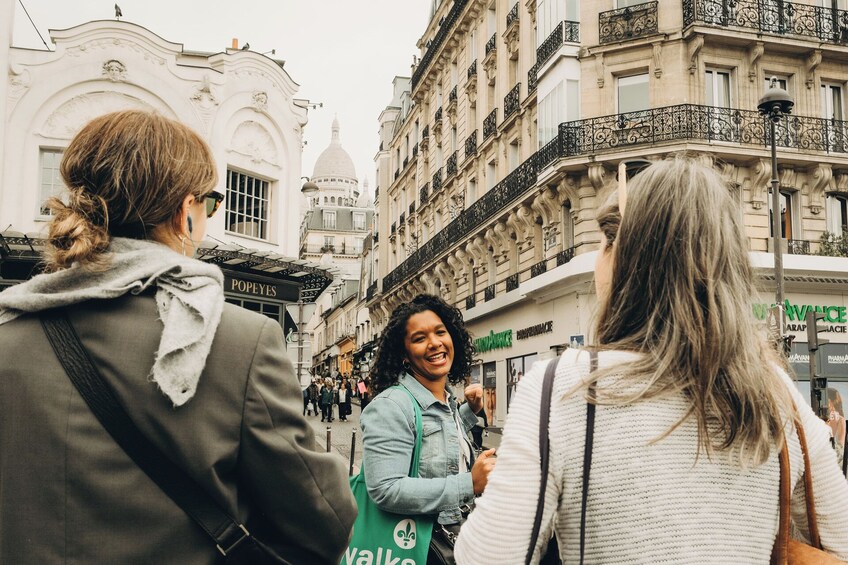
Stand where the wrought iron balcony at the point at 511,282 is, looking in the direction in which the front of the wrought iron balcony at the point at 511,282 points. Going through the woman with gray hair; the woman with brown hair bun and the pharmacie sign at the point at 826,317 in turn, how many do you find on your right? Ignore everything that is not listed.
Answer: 0

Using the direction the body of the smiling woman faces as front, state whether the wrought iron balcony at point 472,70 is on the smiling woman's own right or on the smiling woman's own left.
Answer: on the smiling woman's own left

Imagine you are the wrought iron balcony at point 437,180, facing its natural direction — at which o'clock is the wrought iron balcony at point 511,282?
the wrought iron balcony at point 511,282 is roughly at 10 o'clock from the wrought iron balcony at point 437,180.

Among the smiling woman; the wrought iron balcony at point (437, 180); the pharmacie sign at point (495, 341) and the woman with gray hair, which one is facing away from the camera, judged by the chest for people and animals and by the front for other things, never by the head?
the woman with gray hair

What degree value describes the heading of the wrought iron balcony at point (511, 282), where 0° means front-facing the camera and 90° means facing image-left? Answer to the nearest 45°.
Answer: approximately 45°

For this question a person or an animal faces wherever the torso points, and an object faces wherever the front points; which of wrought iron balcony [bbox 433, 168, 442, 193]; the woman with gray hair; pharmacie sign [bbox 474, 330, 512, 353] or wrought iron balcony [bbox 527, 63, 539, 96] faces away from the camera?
the woman with gray hair

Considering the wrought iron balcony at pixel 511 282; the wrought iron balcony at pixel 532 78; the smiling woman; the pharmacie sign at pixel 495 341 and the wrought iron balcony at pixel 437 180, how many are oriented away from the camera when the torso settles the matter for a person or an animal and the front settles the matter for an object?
0

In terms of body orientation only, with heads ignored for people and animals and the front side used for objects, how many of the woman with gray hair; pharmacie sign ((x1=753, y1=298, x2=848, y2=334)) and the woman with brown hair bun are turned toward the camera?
1

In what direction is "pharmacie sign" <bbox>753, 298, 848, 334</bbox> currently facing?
toward the camera

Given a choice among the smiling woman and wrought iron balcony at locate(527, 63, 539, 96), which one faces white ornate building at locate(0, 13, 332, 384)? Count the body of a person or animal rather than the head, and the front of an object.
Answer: the wrought iron balcony

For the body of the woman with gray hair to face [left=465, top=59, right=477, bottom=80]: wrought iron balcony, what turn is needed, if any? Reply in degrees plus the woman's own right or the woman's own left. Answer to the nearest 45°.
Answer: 0° — they already face it

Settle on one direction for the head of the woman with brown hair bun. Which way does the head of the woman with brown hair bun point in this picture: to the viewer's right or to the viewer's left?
to the viewer's right

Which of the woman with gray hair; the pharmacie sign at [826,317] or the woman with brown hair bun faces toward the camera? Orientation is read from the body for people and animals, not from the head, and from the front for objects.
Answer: the pharmacie sign

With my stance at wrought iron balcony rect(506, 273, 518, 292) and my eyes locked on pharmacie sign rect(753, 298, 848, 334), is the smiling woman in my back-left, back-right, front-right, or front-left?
front-right

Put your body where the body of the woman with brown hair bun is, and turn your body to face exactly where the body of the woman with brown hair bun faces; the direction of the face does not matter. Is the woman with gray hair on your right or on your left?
on your right

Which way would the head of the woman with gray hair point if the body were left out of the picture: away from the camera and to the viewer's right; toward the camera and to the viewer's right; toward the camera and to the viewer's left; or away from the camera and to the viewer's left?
away from the camera and to the viewer's left

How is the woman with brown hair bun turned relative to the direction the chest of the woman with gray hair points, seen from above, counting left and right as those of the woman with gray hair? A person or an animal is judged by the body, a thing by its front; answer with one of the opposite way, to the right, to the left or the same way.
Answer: the same way

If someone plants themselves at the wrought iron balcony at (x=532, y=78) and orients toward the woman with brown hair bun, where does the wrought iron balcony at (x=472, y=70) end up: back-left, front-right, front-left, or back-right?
back-right

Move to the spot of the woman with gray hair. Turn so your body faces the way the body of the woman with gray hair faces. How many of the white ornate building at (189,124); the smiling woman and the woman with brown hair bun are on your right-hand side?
0

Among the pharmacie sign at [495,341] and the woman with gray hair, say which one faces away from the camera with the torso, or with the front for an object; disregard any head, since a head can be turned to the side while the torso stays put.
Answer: the woman with gray hair

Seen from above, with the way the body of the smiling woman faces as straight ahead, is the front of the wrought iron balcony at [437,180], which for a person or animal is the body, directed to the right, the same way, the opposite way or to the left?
to the right

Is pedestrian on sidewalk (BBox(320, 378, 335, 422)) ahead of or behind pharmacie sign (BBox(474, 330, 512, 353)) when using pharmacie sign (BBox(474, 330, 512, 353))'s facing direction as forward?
ahead
